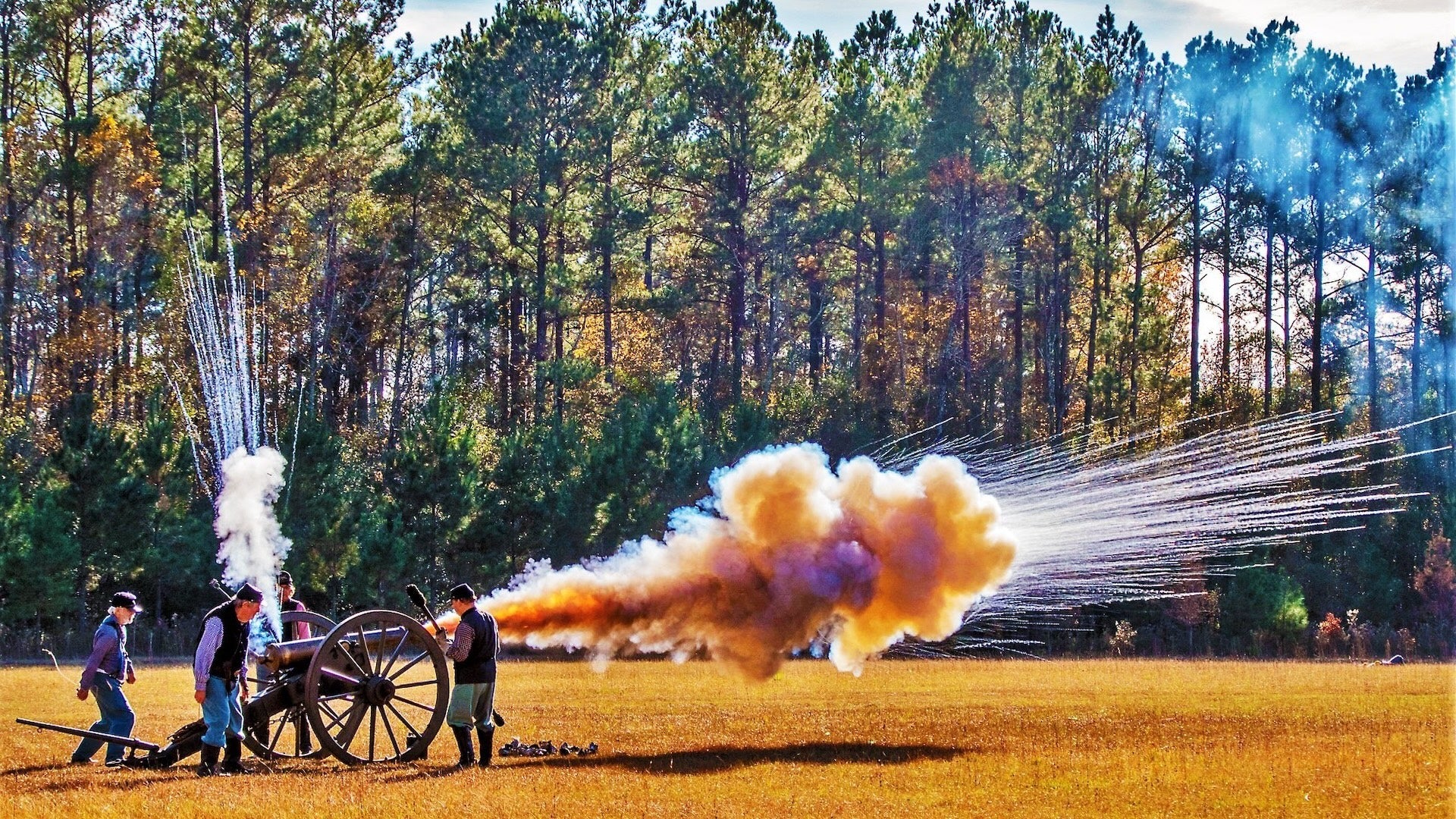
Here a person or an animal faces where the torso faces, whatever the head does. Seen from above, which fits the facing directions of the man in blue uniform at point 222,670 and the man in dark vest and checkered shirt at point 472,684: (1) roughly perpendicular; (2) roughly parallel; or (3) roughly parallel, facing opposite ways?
roughly parallel, facing opposite ways

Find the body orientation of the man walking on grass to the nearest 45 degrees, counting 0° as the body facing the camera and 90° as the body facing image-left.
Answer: approximately 270°

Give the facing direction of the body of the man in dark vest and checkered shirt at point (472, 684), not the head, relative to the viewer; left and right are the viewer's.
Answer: facing away from the viewer and to the left of the viewer

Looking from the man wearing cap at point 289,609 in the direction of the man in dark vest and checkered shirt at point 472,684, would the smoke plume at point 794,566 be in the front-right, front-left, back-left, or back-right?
front-left

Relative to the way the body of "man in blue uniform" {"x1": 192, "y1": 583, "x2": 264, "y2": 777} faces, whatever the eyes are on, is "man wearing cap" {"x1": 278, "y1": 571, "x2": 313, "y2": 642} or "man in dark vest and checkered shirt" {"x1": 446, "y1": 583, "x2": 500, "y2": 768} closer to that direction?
the man in dark vest and checkered shirt

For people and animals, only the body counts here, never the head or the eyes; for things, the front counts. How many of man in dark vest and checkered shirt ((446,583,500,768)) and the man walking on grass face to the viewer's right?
1

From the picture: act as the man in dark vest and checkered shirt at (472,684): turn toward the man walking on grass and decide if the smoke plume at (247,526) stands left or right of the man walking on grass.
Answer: right

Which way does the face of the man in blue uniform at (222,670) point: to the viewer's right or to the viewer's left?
to the viewer's right

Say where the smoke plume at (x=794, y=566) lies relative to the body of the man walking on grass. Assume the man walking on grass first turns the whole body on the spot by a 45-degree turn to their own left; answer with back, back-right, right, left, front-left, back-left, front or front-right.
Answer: front-right

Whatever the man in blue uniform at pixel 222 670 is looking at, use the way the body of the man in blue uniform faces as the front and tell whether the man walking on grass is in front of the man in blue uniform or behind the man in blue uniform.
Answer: behind

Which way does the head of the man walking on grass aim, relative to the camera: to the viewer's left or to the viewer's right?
to the viewer's right

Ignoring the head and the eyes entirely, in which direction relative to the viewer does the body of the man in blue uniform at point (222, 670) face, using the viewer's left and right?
facing the viewer and to the right of the viewer

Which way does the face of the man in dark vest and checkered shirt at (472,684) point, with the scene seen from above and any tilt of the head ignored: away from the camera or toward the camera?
away from the camera

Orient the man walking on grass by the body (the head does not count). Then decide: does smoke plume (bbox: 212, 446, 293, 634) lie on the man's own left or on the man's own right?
on the man's own left
